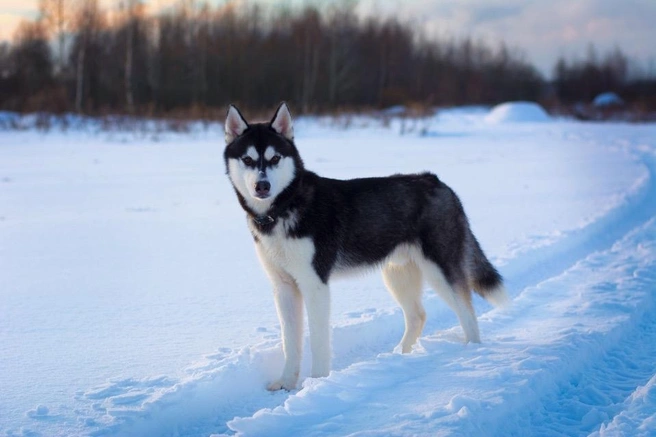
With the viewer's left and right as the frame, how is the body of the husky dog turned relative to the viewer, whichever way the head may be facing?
facing the viewer and to the left of the viewer

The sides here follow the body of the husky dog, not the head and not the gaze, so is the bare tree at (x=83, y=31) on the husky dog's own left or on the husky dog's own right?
on the husky dog's own right
